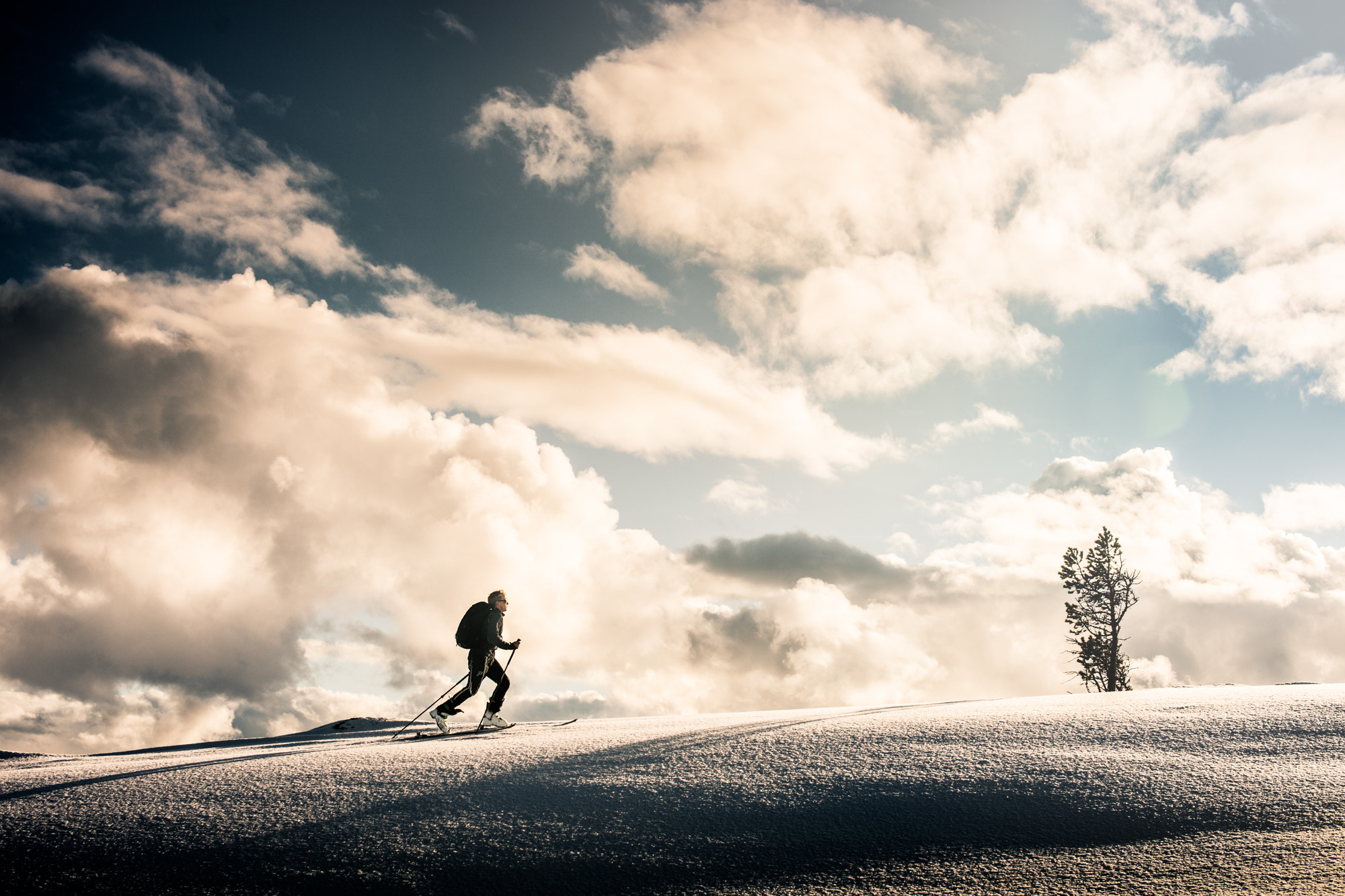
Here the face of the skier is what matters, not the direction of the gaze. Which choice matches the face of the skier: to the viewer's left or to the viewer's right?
to the viewer's right

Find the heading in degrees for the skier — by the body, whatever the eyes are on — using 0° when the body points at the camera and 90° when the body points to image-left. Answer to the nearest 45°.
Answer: approximately 270°
